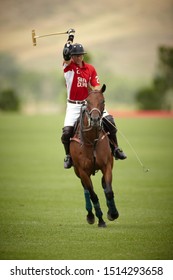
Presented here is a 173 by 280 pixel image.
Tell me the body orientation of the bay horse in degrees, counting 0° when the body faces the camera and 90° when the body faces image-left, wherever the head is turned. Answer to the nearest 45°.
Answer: approximately 0°
